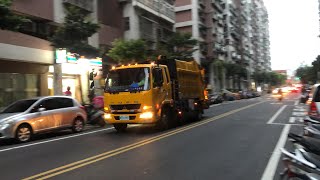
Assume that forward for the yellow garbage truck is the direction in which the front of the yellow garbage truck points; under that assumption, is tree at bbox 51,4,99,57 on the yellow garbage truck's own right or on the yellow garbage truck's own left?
on the yellow garbage truck's own right

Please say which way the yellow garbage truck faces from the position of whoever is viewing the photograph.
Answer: facing the viewer and to the left of the viewer
